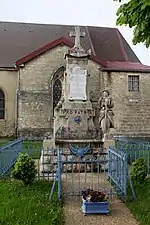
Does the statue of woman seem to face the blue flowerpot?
yes

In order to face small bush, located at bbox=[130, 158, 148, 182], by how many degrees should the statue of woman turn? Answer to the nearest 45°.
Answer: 0° — it already faces it

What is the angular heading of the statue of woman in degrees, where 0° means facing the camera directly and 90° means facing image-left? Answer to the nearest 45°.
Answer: approximately 0°

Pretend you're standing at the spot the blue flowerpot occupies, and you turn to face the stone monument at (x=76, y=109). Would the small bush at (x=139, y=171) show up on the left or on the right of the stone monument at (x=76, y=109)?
right

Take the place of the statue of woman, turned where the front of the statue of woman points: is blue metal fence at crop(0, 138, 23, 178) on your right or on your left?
on your right

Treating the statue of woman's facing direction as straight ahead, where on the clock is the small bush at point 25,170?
The small bush is roughly at 1 o'clock from the statue of woman.

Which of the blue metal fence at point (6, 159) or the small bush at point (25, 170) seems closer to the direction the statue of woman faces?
the small bush

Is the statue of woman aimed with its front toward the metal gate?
yes
